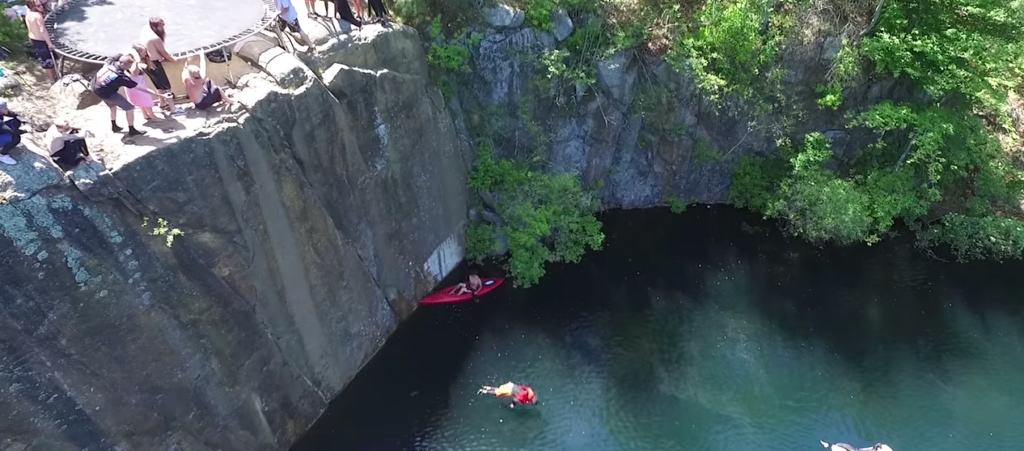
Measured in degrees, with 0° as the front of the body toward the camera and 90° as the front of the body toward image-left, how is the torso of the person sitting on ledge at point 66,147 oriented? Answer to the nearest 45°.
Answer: approximately 315°

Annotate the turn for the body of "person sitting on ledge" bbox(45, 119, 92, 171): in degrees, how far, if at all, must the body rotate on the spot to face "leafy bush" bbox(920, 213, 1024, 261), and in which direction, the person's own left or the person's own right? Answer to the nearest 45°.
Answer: approximately 45° to the person's own left

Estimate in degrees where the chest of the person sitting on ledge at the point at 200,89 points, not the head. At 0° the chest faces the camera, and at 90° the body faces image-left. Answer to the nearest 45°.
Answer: approximately 315°

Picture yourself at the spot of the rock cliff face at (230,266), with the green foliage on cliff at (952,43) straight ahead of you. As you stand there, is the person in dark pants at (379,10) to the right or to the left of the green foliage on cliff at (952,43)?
left

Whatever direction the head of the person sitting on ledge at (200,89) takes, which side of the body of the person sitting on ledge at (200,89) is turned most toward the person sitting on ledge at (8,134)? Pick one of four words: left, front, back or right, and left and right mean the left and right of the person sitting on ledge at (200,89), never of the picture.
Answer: back

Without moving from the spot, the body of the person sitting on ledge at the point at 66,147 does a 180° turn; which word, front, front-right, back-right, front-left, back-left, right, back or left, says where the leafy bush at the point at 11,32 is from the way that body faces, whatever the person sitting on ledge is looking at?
front-right

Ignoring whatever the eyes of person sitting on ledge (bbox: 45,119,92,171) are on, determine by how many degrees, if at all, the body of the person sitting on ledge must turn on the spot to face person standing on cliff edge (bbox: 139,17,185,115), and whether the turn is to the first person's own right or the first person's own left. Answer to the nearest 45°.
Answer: approximately 90° to the first person's own left
